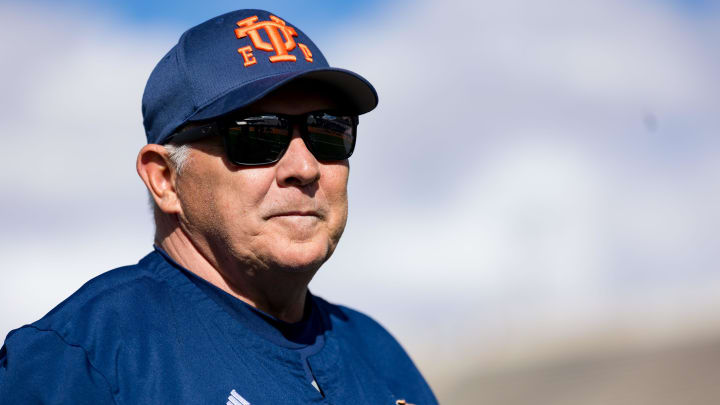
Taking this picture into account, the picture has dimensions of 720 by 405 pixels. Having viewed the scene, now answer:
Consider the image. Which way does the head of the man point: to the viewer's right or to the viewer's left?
to the viewer's right
